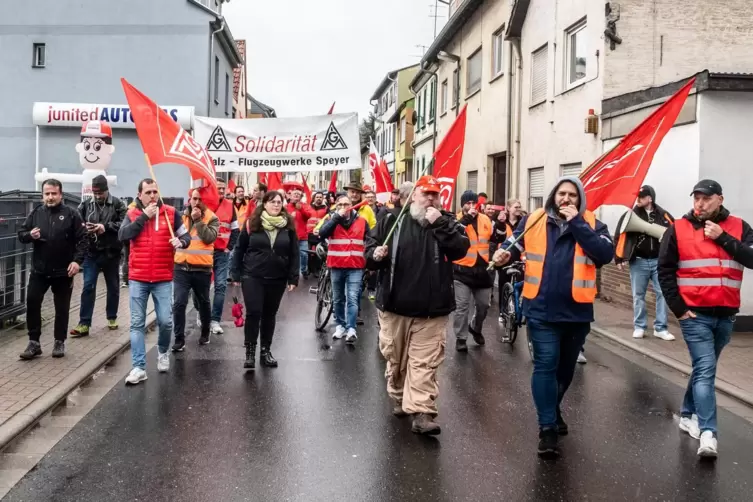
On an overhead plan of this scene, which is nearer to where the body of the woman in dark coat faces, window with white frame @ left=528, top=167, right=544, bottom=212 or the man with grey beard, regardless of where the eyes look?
the man with grey beard

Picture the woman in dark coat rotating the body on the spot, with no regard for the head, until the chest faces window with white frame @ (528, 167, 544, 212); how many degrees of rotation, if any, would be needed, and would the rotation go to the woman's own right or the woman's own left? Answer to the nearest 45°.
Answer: approximately 135° to the woman's own left

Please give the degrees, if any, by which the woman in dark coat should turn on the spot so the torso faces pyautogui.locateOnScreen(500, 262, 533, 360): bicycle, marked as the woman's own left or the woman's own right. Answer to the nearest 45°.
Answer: approximately 135° to the woman's own left

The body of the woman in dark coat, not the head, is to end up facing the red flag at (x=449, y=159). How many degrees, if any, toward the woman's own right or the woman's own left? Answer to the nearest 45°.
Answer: approximately 90° to the woman's own left

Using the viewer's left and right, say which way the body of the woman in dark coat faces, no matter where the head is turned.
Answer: facing the viewer

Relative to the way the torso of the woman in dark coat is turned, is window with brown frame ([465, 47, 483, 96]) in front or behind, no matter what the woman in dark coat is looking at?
behind

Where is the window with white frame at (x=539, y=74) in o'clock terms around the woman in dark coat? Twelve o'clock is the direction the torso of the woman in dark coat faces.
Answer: The window with white frame is roughly at 7 o'clock from the woman in dark coat.

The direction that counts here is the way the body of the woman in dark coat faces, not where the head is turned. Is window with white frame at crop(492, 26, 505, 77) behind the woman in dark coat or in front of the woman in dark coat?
behind

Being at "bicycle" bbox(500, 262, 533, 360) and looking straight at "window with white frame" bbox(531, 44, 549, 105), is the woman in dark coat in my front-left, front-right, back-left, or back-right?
back-left

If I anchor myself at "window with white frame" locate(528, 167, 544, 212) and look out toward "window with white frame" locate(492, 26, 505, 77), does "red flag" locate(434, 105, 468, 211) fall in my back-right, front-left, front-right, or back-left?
back-left

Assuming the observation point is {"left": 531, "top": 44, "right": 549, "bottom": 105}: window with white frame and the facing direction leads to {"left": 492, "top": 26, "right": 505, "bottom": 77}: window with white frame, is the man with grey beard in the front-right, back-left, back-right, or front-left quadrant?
back-left
